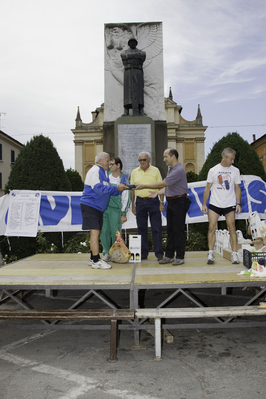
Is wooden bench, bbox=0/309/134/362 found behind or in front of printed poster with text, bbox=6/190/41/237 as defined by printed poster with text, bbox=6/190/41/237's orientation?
in front

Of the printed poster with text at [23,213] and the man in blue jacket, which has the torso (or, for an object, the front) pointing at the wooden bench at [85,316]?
the printed poster with text

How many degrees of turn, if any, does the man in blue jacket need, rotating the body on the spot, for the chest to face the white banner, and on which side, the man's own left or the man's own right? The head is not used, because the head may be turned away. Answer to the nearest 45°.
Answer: approximately 90° to the man's own left

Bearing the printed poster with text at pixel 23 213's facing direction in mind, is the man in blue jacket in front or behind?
in front

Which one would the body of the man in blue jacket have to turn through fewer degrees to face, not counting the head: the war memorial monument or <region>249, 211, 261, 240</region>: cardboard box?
the cardboard box

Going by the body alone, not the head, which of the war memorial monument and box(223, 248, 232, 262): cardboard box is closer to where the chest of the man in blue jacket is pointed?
the cardboard box

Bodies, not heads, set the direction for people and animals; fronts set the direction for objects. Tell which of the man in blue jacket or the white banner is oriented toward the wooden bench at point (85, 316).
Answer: the white banner

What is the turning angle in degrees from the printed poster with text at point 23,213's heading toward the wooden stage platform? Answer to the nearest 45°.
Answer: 0° — it already faces it

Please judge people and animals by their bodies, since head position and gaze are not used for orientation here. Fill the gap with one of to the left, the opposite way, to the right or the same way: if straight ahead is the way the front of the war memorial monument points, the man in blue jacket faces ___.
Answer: to the left

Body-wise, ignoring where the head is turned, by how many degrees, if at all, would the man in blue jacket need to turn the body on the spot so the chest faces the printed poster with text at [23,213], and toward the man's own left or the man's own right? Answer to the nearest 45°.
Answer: approximately 135° to the man's own left

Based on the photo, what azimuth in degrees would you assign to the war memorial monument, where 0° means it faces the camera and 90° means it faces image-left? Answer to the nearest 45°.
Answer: approximately 0°

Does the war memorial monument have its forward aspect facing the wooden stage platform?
yes

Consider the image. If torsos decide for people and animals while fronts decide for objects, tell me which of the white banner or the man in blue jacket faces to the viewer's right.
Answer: the man in blue jacket

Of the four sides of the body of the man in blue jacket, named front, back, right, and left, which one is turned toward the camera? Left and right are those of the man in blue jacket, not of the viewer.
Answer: right
